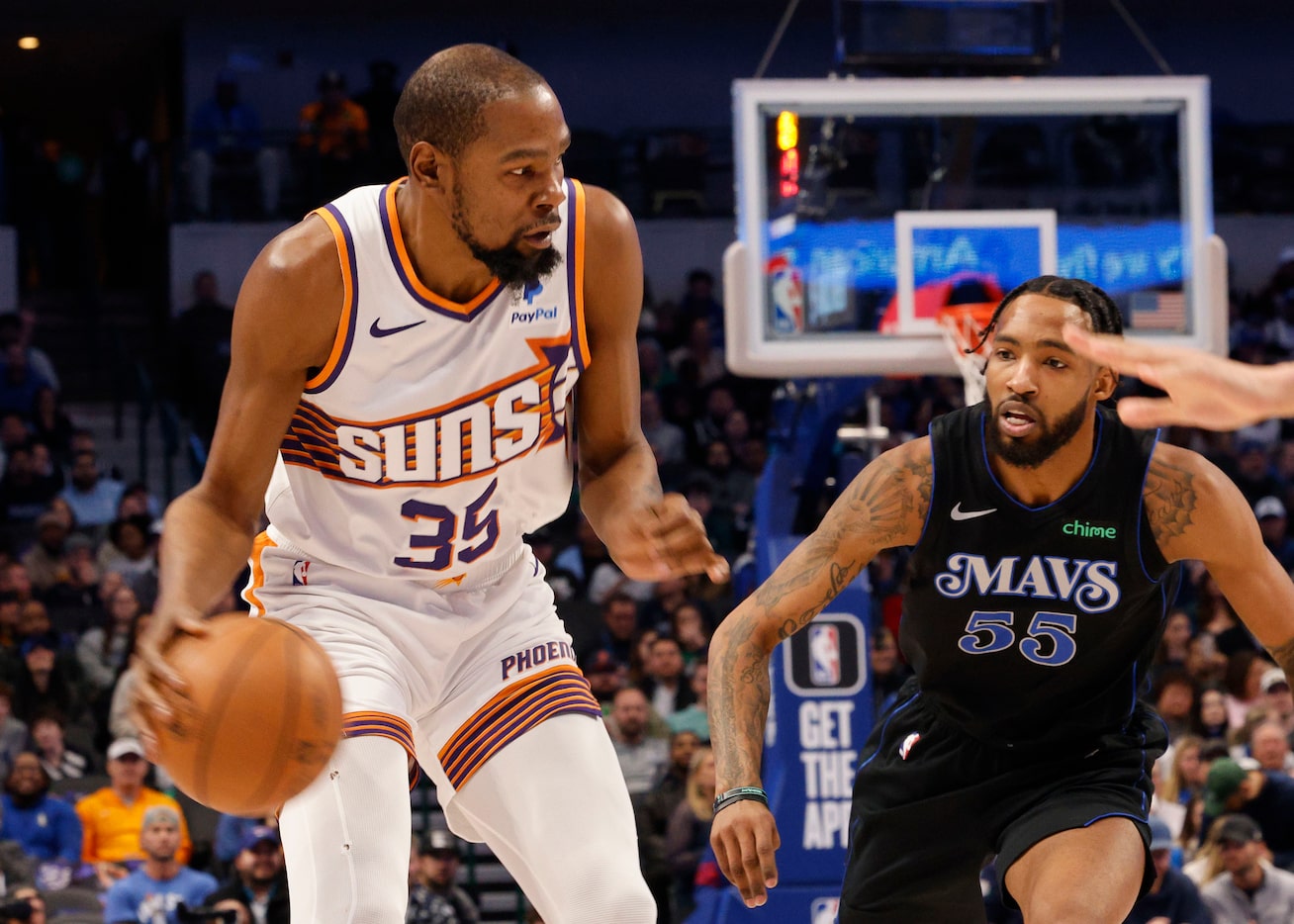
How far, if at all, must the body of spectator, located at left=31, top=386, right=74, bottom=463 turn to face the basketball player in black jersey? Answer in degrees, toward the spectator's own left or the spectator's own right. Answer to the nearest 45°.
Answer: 0° — they already face them

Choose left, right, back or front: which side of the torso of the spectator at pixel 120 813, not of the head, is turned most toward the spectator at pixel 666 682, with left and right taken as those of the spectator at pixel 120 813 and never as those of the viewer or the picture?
left

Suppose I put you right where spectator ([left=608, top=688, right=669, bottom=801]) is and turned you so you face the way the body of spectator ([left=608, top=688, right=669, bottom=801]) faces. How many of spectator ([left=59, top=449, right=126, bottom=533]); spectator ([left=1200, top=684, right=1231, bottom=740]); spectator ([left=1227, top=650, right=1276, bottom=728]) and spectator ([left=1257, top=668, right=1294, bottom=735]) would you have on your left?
3
